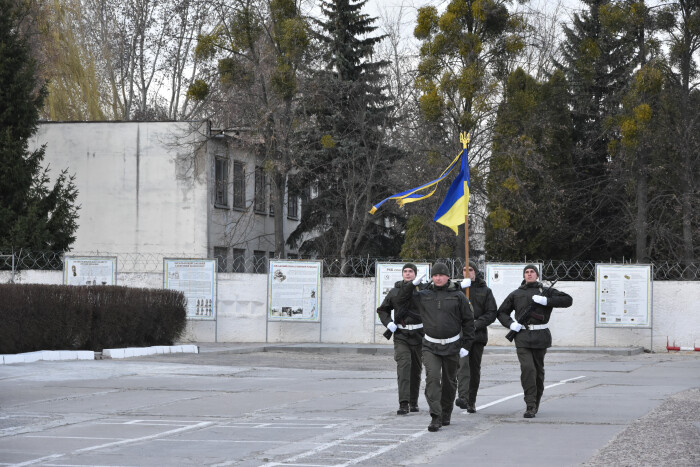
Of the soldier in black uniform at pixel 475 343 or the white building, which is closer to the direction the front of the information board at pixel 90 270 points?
the soldier in black uniform

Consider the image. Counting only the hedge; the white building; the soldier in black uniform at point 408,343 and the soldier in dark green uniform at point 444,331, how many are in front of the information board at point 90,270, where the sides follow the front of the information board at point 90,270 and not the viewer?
3

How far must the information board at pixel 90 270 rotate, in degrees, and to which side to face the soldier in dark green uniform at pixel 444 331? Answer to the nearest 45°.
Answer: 0° — it already faces them

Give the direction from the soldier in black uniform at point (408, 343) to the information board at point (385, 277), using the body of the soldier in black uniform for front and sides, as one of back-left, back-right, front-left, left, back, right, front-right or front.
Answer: back

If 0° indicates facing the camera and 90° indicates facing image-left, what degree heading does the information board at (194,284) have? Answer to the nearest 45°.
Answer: approximately 0°

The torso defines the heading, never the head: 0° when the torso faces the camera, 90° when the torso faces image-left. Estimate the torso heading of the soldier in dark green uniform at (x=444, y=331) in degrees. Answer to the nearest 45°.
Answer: approximately 0°

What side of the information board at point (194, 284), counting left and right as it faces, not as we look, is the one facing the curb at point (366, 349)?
left
